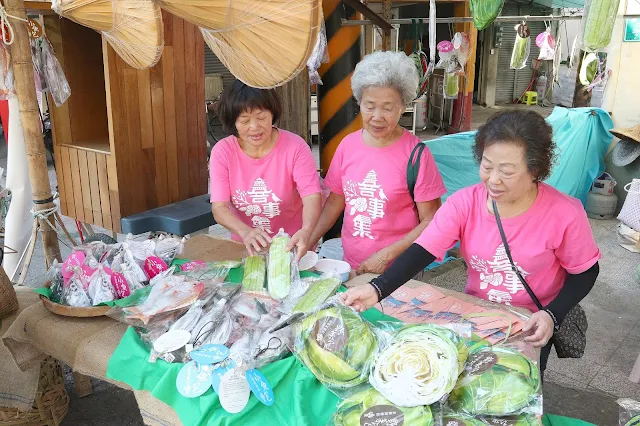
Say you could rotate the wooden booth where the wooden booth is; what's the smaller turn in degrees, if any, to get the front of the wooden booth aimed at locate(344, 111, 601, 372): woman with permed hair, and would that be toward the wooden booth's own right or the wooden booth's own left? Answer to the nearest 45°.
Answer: approximately 90° to the wooden booth's own left

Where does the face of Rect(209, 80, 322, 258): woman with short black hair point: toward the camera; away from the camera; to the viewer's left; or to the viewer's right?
toward the camera

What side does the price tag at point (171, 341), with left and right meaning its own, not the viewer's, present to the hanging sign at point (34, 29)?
back

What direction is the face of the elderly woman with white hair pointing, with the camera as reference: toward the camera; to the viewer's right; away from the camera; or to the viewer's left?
toward the camera

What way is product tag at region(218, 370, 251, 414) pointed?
toward the camera

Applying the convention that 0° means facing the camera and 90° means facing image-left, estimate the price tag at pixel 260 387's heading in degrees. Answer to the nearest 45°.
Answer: approximately 0°

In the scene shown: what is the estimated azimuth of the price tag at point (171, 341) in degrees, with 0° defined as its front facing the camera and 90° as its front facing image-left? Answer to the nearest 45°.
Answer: approximately 0°

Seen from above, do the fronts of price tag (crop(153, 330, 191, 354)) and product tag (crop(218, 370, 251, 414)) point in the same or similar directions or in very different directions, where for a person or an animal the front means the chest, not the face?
same or similar directions

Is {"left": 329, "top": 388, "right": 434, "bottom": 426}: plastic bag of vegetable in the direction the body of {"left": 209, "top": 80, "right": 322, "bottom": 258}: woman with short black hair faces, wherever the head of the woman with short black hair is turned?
yes

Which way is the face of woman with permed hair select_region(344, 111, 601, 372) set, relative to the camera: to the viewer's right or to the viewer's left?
to the viewer's left

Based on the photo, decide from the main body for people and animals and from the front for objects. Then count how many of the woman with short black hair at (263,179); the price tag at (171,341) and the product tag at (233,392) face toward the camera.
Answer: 3

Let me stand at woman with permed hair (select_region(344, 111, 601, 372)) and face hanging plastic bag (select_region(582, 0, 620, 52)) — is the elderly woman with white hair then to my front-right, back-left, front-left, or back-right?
front-left

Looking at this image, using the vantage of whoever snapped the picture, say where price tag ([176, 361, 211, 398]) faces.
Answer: facing the viewer
